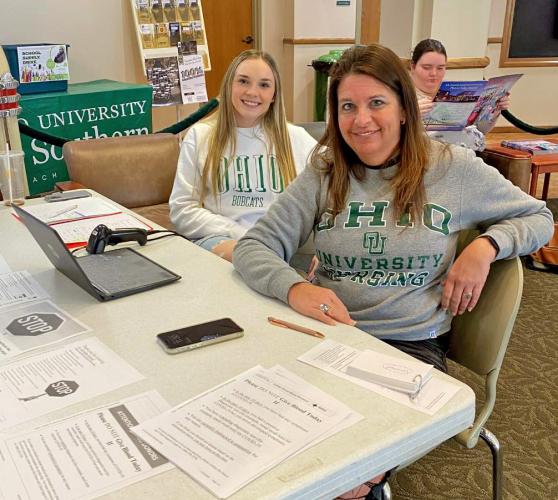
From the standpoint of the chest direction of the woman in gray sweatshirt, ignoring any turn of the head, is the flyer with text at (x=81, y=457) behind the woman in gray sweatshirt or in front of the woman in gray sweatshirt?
in front

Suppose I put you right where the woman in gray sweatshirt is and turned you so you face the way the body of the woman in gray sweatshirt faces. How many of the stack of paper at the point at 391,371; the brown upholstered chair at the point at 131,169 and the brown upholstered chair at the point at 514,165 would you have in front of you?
1

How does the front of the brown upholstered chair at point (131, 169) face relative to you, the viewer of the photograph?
facing the viewer

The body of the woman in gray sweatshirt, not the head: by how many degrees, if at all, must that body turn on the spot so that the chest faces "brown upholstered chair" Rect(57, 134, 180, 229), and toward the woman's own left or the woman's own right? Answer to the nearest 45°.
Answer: approximately 135° to the woman's own right

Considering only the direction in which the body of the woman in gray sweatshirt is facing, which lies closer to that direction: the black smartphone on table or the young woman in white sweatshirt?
the black smartphone on table

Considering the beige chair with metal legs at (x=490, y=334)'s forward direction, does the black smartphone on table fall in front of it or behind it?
in front

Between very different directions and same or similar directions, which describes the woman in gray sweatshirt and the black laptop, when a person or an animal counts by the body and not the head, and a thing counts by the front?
very different directions

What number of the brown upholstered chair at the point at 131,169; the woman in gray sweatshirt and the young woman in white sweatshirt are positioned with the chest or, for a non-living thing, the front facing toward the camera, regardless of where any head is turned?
3

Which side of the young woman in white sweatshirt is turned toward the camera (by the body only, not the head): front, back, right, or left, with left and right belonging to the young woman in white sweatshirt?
front

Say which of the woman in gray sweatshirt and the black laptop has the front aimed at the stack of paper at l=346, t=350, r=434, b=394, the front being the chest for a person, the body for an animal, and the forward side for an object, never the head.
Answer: the woman in gray sweatshirt

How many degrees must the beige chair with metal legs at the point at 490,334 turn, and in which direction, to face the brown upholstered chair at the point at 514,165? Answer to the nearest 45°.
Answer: approximately 135° to its right
